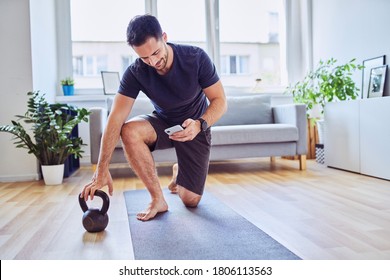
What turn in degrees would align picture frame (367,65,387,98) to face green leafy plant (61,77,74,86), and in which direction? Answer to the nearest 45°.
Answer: approximately 45° to its right

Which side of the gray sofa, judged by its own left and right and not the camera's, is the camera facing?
front

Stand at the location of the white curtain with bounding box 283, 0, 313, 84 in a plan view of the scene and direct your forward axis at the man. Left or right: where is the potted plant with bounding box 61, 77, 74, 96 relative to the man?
right

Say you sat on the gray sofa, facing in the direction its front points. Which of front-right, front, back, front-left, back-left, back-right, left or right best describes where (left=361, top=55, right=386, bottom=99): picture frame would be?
left

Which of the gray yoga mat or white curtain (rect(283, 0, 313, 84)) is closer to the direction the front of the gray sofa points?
the gray yoga mat

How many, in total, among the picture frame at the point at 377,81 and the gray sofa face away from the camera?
0

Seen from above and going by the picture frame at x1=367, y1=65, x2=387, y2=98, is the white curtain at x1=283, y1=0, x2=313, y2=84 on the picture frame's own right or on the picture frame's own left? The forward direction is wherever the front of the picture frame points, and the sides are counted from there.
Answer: on the picture frame's own right

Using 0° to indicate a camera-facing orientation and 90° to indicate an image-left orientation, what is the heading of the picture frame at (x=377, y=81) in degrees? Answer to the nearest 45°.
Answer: approximately 45°
